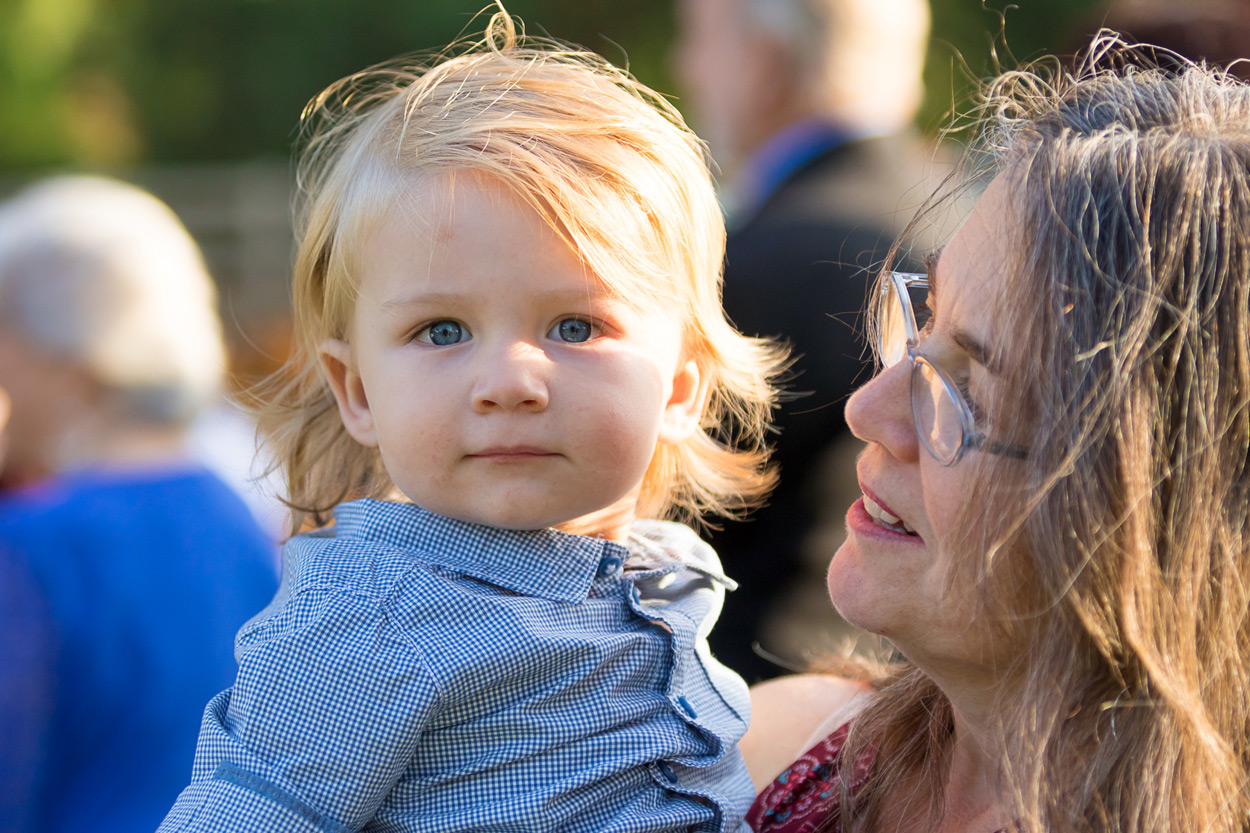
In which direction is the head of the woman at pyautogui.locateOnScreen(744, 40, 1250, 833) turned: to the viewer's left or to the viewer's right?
to the viewer's left

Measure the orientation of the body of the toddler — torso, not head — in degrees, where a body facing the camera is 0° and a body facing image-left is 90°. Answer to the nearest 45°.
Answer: approximately 315°

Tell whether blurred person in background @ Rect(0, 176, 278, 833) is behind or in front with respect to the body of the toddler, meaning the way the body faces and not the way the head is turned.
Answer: behind
